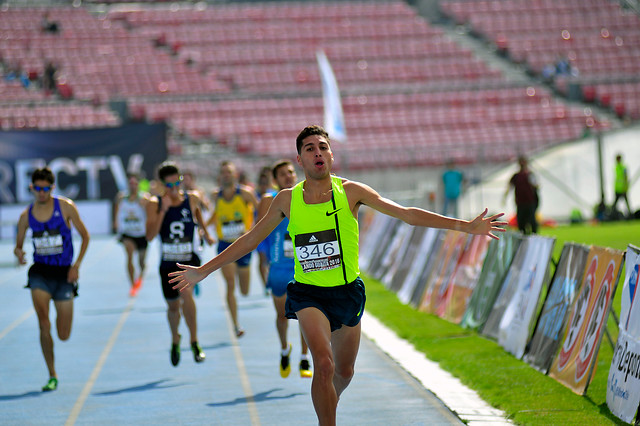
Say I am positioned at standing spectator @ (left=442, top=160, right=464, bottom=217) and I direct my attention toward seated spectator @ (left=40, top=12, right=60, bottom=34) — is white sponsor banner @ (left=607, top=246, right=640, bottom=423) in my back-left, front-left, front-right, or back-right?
back-left

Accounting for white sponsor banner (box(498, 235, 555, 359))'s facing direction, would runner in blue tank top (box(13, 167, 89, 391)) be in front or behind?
in front

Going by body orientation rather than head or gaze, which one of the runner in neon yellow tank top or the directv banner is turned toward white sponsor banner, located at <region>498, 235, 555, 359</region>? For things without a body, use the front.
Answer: the directv banner

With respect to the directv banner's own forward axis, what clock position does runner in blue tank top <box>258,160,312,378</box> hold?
The runner in blue tank top is roughly at 12 o'clock from the directv banner.

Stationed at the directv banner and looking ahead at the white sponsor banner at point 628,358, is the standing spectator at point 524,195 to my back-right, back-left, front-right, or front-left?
front-left

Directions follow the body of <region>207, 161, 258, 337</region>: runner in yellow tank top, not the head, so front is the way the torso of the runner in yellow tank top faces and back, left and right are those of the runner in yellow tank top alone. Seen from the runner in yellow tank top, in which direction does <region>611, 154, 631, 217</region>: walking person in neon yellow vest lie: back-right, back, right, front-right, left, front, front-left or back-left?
back-left

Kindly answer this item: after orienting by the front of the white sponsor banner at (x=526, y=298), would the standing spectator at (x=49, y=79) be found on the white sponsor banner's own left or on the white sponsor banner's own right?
on the white sponsor banner's own right

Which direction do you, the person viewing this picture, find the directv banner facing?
facing the viewer

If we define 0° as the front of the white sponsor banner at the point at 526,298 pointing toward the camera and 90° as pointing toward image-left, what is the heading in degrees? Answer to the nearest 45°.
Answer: approximately 45°

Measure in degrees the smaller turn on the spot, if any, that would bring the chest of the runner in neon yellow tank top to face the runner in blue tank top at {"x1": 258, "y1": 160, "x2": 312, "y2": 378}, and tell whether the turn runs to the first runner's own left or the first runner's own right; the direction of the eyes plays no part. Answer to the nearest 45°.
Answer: approximately 180°

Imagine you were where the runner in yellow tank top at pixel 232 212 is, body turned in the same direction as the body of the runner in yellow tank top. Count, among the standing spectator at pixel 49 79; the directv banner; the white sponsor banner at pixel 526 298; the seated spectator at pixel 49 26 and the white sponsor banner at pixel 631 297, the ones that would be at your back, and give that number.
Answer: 3

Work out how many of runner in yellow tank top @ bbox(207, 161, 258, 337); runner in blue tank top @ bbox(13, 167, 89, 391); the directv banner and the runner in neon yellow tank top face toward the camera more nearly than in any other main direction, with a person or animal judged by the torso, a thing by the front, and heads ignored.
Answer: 4

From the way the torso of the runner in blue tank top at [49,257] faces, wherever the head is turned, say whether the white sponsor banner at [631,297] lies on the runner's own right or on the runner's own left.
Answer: on the runner's own left

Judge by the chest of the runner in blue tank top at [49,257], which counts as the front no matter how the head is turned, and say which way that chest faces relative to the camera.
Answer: toward the camera

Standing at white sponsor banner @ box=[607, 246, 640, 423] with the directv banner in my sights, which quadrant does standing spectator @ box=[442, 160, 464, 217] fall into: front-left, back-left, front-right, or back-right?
front-right

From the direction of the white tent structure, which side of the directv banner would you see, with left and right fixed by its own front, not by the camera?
left
